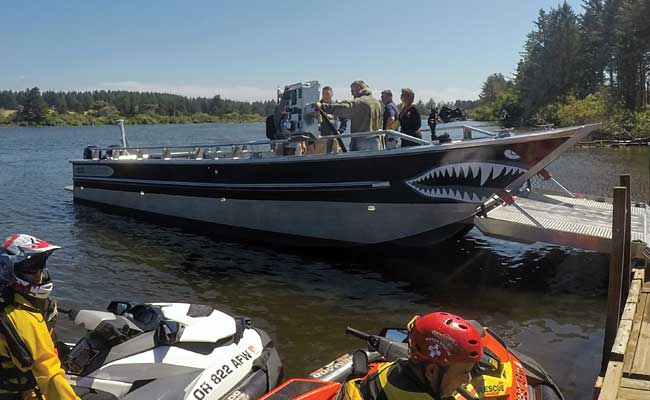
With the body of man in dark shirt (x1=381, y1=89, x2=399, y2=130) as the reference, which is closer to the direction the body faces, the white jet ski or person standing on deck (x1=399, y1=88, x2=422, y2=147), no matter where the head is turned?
the white jet ski

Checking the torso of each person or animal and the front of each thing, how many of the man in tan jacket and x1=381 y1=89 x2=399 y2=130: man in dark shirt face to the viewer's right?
0

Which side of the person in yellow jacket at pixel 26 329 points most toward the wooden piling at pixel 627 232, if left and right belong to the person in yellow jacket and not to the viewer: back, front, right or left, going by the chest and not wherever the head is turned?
front

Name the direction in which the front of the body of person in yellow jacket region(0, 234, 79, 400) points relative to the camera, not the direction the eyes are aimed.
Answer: to the viewer's right

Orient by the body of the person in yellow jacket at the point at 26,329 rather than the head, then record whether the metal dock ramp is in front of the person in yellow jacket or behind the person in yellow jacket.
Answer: in front

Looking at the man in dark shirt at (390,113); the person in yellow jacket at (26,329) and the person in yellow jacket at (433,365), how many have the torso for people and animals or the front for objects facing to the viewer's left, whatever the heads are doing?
1

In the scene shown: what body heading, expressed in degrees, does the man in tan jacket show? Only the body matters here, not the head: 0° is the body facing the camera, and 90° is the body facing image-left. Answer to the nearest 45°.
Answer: approximately 135°
